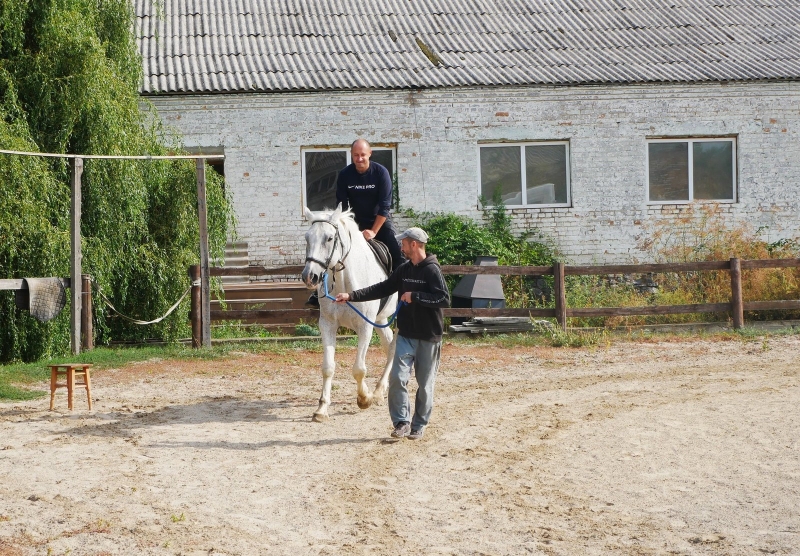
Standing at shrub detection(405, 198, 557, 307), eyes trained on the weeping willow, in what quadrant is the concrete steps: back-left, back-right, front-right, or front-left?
front-right

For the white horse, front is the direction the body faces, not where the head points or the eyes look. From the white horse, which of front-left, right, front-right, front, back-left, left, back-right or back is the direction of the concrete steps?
back-right

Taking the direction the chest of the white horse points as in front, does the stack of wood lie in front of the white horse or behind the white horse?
behind

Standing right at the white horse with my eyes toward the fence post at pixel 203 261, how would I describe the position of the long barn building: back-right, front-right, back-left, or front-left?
front-right

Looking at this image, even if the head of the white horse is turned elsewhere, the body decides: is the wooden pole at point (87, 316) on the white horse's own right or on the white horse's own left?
on the white horse's own right

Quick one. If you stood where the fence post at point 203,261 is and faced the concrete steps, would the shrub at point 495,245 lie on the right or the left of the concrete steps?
right

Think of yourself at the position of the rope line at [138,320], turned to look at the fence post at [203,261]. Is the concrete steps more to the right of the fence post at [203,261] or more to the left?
left

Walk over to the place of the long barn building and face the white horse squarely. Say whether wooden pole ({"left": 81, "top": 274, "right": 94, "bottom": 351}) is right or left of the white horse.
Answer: right

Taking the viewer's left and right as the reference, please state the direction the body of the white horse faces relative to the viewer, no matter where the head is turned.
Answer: facing the viewer and to the left of the viewer

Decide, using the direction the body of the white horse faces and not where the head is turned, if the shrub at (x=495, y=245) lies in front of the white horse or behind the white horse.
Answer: behind

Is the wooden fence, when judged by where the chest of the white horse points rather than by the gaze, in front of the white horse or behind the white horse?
behind

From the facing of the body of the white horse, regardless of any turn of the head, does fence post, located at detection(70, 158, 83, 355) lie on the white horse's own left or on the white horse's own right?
on the white horse's own right

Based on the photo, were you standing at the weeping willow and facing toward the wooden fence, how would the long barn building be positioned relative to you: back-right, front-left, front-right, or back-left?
front-left

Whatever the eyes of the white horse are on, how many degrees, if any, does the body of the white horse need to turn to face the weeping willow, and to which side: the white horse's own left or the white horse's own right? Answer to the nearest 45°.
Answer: approximately 90° to the white horse's own right
